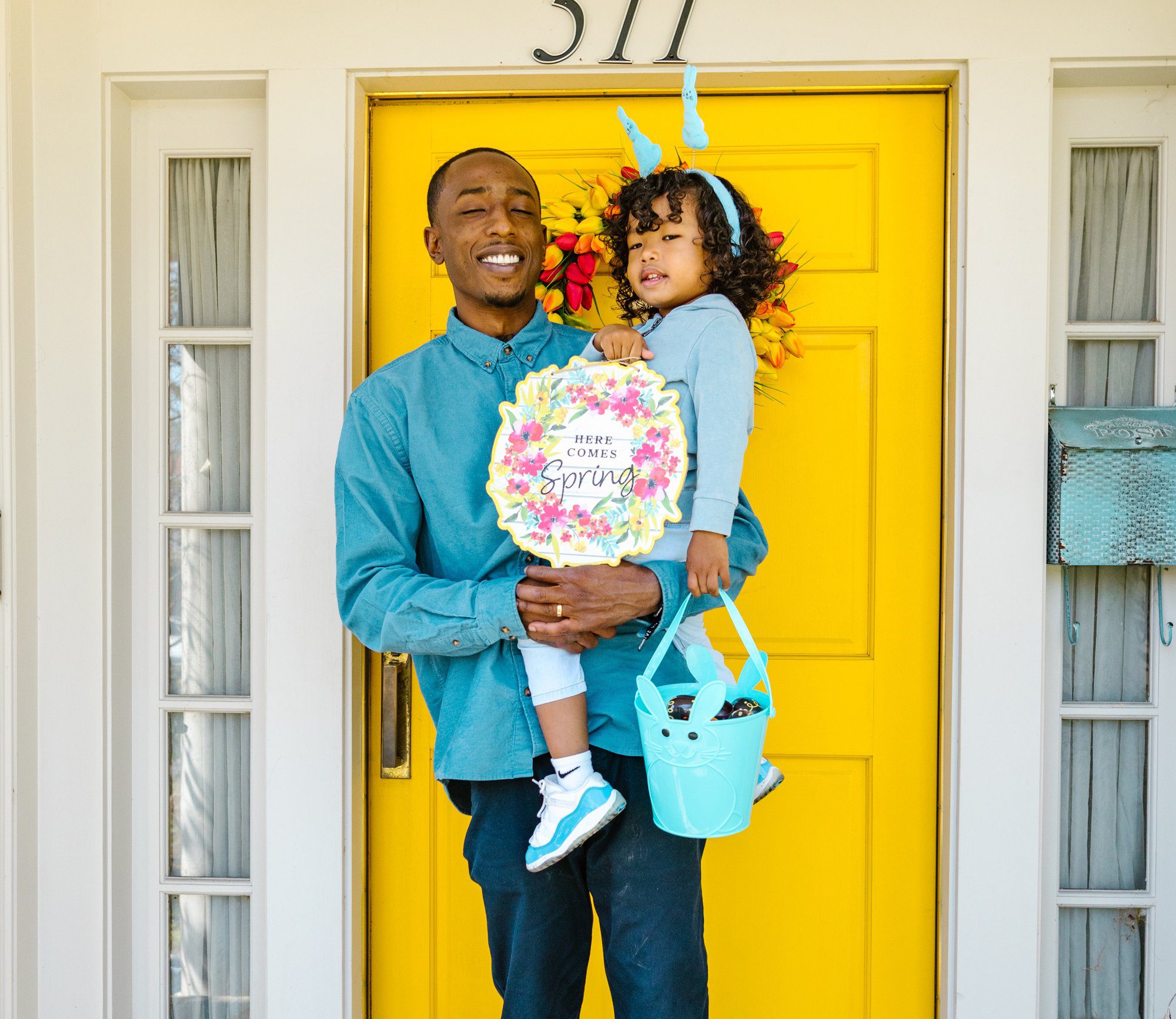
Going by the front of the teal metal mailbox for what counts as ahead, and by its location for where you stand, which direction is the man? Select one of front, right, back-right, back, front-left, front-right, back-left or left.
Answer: front-right

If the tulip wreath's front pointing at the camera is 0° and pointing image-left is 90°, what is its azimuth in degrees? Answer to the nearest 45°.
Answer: approximately 0°

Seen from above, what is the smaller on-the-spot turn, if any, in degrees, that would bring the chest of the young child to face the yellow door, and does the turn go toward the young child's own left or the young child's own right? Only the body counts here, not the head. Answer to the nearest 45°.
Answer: approximately 180°

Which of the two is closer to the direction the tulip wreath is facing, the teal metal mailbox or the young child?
the young child

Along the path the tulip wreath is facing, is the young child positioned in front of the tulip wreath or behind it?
in front

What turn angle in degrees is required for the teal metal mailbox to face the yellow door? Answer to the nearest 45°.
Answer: approximately 90° to its right

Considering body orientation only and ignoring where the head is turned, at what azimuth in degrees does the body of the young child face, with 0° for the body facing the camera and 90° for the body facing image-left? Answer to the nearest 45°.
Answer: approximately 45°

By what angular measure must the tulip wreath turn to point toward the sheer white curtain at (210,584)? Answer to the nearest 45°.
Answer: approximately 90° to its right

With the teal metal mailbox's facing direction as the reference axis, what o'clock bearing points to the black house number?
The black house number is roughly at 2 o'clock from the teal metal mailbox.

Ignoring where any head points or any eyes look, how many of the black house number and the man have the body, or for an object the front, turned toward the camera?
2
